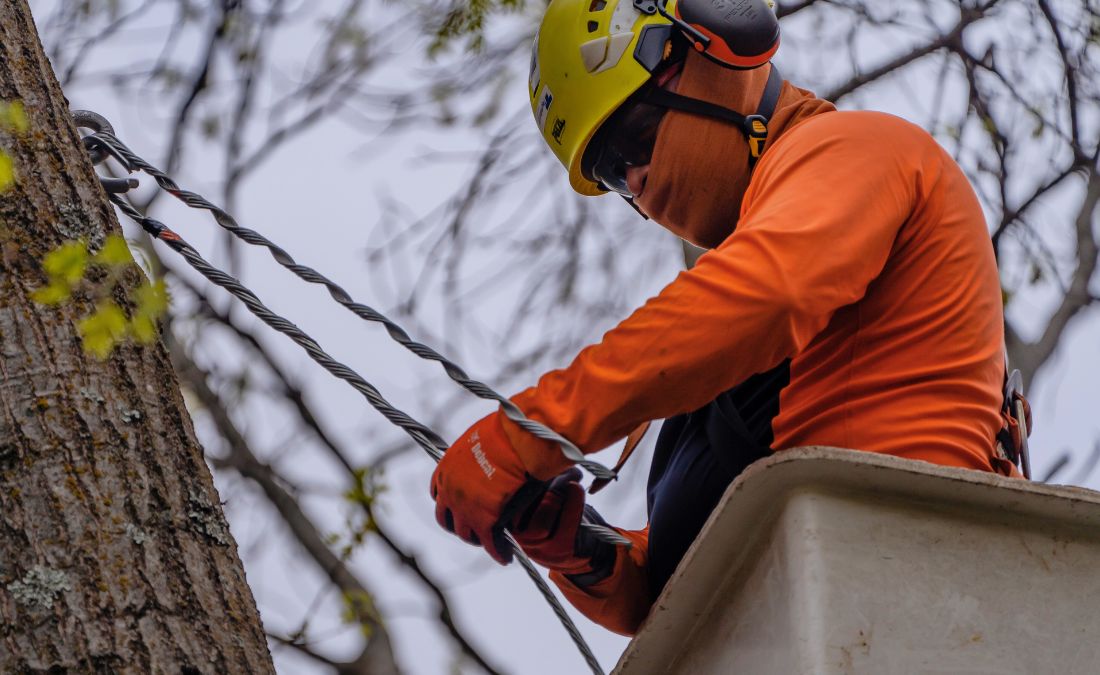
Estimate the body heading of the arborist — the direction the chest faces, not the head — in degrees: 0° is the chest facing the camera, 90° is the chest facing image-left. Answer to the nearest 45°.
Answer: approximately 90°

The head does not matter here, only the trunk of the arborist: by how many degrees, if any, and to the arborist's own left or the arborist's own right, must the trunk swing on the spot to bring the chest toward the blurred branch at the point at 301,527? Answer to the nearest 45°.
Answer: approximately 45° to the arborist's own right
